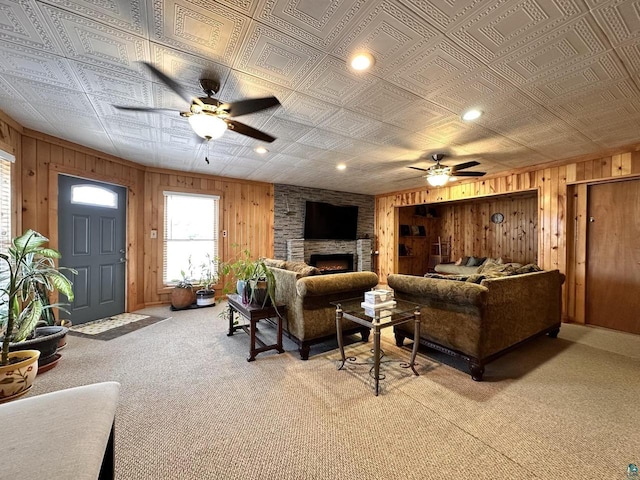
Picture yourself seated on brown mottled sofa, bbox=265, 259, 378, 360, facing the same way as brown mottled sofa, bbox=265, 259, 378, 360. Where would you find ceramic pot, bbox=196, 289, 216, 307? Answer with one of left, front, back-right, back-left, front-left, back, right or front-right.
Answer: left

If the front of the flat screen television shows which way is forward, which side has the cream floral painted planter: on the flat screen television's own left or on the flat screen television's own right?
on the flat screen television's own right

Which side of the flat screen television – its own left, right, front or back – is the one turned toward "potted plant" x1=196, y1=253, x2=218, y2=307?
right

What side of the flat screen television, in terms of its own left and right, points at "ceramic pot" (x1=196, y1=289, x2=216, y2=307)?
right

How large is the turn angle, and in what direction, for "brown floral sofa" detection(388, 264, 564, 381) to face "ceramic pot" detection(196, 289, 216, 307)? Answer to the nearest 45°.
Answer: approximately 45° to its left

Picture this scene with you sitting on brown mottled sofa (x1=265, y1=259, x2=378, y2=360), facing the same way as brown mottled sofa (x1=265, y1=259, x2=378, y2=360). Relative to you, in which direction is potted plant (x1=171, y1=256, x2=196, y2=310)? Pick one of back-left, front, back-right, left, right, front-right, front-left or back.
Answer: left

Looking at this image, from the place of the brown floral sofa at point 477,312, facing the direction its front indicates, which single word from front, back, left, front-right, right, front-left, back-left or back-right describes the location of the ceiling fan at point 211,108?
left

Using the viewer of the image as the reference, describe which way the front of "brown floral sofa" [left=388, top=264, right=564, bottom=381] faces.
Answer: facing away from the viewer and to the left of the viewer

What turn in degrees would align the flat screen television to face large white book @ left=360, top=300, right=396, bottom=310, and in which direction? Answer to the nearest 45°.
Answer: approximately 45° to its right

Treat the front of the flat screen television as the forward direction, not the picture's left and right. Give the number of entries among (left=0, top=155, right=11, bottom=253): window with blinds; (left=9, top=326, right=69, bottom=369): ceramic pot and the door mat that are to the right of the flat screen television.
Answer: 3

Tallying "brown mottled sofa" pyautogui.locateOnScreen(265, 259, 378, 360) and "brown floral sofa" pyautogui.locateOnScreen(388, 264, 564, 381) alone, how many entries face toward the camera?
0

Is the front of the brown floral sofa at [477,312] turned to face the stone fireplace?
yes

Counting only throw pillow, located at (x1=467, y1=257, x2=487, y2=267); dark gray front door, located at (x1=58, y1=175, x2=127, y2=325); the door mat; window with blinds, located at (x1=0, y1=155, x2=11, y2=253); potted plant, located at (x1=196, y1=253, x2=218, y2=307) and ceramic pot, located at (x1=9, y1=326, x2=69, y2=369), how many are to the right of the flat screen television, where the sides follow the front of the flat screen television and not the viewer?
5

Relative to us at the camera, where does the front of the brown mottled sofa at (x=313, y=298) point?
facing away from the viewer and to the right of the viewer

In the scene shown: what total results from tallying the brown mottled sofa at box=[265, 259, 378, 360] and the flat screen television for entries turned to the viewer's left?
0

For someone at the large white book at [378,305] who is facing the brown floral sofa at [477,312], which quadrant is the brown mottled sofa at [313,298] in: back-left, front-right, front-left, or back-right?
back-left

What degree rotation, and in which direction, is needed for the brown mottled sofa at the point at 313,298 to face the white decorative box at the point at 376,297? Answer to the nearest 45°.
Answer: approximately 90° to its right
